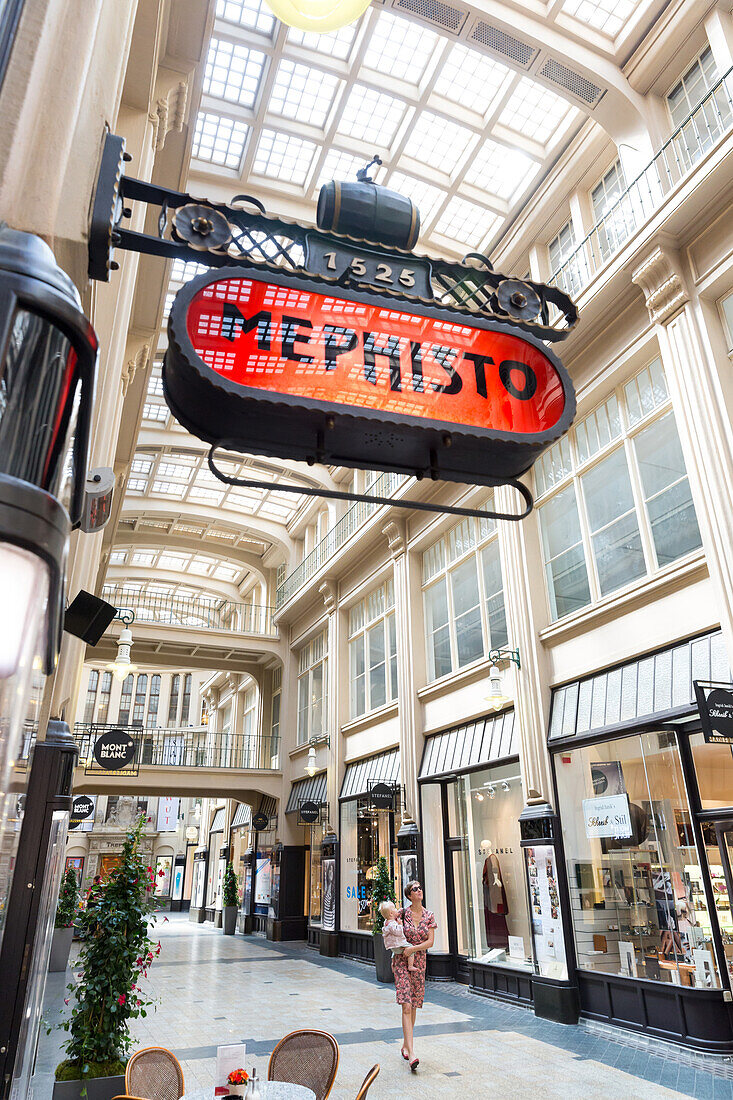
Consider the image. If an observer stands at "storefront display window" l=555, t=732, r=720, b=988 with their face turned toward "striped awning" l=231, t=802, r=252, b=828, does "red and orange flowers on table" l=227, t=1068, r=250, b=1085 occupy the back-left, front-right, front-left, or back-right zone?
back-left

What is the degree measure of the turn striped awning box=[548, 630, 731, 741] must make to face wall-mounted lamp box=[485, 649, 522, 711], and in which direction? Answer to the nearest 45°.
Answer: approximately 90° to its right

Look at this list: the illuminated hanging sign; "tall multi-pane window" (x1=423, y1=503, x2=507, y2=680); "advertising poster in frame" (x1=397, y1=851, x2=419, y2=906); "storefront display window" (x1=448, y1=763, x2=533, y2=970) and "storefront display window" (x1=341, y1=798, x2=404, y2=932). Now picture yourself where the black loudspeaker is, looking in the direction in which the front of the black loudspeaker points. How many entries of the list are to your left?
4

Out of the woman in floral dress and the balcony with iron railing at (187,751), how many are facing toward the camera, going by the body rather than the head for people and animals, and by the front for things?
2

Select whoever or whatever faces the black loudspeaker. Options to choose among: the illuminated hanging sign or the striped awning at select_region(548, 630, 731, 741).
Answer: the striped awning

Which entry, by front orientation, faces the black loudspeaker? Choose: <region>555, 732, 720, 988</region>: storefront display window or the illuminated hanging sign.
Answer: the storefront display window

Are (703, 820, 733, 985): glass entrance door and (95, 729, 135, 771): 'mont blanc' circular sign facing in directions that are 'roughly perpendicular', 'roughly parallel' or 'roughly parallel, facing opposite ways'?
roughly perpendicular
